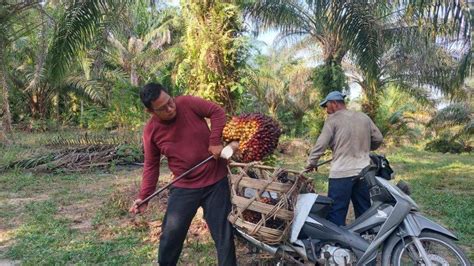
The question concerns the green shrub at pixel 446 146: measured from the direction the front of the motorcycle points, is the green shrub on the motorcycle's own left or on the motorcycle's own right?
on the motorcycle's own left

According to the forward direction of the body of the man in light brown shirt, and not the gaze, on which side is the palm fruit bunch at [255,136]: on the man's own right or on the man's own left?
on the man's own left

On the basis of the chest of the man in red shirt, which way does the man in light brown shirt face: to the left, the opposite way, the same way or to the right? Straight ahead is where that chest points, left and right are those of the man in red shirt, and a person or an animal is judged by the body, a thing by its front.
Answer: the opposite way

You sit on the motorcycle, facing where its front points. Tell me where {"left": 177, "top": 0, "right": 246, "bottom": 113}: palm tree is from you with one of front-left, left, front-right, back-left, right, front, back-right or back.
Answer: back-left

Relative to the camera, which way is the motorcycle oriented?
to the viewer's right

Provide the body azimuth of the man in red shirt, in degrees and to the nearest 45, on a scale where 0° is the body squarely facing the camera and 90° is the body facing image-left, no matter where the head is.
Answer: approximately 0°

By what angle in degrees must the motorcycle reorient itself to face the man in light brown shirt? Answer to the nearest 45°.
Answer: approximately 90° to its left

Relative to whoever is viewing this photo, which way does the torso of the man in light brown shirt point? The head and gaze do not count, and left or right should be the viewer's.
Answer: facing away from the viewer and to the left of the viewer
